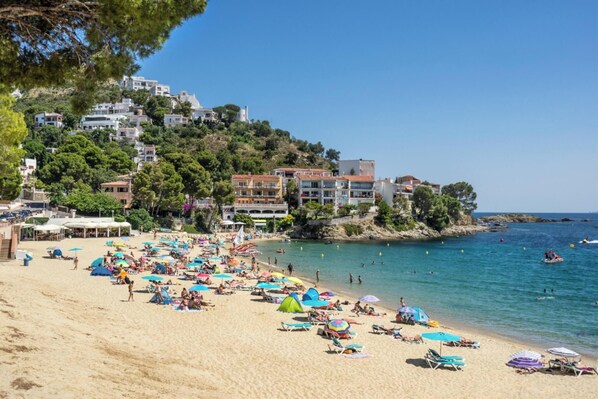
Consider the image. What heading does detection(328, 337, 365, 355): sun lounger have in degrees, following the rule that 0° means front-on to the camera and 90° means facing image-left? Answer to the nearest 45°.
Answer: approximately 270°

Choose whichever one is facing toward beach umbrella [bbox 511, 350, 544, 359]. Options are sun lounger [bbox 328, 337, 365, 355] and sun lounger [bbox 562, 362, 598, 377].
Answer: sun lounger [bbox 328, 337, 365, 355]

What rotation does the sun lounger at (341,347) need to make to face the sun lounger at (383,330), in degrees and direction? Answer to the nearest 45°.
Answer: approximately 45° to its left

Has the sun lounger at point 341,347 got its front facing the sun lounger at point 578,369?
yes

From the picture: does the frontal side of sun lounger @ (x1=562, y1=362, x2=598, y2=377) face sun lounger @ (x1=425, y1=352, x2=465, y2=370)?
no

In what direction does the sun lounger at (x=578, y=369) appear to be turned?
to the viewer's right

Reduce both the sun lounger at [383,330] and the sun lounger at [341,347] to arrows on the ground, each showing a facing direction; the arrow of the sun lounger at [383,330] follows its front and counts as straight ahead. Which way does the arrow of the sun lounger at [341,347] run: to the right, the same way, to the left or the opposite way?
the same way

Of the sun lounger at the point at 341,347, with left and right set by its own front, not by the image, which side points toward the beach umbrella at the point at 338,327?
left

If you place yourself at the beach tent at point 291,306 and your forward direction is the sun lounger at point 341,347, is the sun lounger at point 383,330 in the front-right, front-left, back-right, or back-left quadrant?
front-left

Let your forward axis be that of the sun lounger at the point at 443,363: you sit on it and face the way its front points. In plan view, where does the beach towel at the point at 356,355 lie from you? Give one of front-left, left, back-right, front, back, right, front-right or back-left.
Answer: back

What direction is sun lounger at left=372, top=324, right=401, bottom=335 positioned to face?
to the viewer's right

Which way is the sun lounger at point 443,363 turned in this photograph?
to the viewer's right

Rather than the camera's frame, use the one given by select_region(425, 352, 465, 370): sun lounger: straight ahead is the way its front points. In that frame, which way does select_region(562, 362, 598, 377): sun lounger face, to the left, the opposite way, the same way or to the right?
the same way

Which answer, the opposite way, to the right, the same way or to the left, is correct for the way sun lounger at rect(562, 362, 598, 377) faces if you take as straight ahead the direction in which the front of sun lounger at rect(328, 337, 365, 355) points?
the same way

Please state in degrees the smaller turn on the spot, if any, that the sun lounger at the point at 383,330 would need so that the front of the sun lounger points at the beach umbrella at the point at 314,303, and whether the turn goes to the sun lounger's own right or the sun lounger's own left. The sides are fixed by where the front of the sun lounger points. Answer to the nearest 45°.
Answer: approximately 135° to the sun lounger's own left

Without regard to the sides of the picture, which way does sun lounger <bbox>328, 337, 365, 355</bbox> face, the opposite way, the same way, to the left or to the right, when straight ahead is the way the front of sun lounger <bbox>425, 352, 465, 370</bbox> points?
the same way

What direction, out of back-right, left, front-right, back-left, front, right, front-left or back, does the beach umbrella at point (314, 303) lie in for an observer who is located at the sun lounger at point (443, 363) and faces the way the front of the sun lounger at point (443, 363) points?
back-left

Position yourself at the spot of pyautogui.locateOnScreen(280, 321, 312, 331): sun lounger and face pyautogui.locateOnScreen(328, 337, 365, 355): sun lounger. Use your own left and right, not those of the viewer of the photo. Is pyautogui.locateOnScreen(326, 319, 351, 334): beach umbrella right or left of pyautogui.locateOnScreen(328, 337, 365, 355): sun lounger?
left
